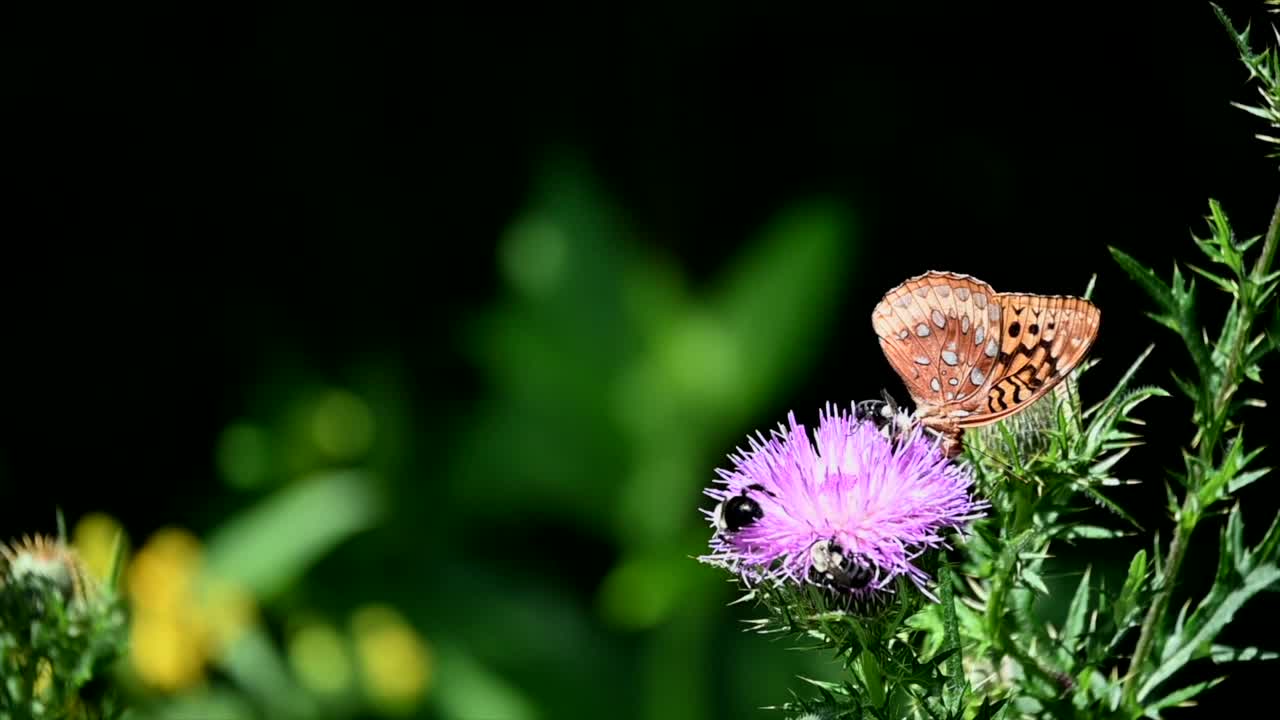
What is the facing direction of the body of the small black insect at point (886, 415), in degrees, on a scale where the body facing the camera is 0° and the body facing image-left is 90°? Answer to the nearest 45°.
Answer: approximately 270°

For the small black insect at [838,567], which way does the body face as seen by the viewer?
to the viewer's left

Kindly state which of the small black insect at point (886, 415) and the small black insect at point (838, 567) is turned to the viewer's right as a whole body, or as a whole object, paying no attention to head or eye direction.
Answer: the small black insect at point (886, 415)

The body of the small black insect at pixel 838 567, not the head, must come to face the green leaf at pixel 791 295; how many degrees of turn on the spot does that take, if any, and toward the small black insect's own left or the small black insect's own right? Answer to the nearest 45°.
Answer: approximately 90° to the small black insect's own right

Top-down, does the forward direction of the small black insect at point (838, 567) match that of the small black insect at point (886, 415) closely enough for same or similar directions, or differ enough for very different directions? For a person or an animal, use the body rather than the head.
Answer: very different directions

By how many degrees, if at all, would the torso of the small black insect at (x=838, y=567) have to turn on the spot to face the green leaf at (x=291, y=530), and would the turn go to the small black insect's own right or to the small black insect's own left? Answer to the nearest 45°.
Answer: approximately 45° to the small black insect's own right

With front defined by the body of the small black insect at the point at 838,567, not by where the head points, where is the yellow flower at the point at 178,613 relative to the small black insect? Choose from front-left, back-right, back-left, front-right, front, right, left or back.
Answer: front-right
